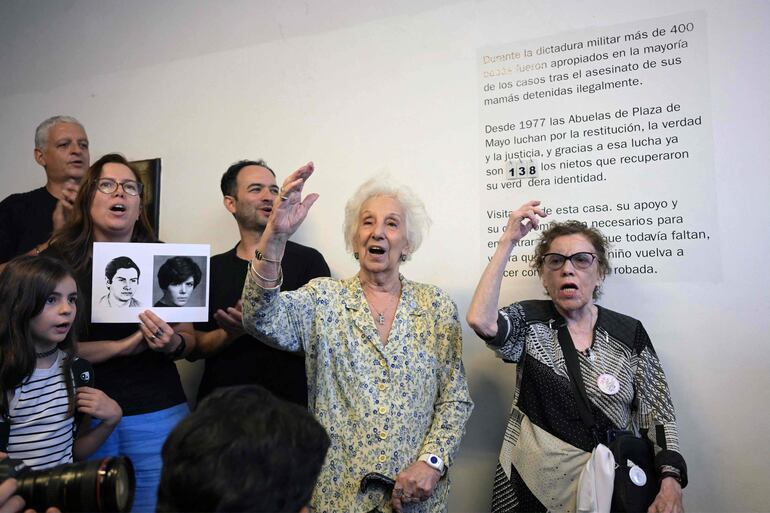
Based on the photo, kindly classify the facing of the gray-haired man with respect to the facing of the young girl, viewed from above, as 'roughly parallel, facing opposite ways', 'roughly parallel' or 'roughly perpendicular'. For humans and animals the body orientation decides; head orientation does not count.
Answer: roughly parallel

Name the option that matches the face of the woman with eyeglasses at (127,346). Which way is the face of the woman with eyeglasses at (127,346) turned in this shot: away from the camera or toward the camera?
toward the camera

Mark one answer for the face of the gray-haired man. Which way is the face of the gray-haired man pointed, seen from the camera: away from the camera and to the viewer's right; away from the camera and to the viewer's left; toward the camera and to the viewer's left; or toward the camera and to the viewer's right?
toward the camera and to the viewer's right

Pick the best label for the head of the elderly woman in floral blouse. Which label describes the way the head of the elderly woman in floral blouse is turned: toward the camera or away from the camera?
toward the camera

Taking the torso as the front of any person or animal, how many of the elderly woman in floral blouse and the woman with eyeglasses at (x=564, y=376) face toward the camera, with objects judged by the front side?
2

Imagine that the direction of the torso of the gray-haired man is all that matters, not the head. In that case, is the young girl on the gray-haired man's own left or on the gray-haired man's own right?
on the gray-haired man's own right

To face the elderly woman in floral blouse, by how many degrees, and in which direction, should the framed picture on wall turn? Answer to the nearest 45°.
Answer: approximately 45° to its left

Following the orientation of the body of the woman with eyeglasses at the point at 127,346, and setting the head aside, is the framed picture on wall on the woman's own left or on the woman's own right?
on the woman's own left

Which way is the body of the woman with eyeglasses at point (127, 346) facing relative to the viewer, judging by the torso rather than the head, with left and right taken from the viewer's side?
facing the viewer and to the right of the viewer

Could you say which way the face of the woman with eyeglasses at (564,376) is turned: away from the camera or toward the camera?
toward the camera

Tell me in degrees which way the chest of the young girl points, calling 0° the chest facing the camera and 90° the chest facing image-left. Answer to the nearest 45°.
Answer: approximately 315°

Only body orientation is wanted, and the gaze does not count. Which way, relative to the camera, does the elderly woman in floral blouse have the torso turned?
toward the camera

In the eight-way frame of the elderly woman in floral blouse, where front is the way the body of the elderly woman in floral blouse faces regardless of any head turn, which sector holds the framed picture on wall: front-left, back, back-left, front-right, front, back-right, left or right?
back-right

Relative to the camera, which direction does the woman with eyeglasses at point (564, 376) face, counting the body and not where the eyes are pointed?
toward the camera
